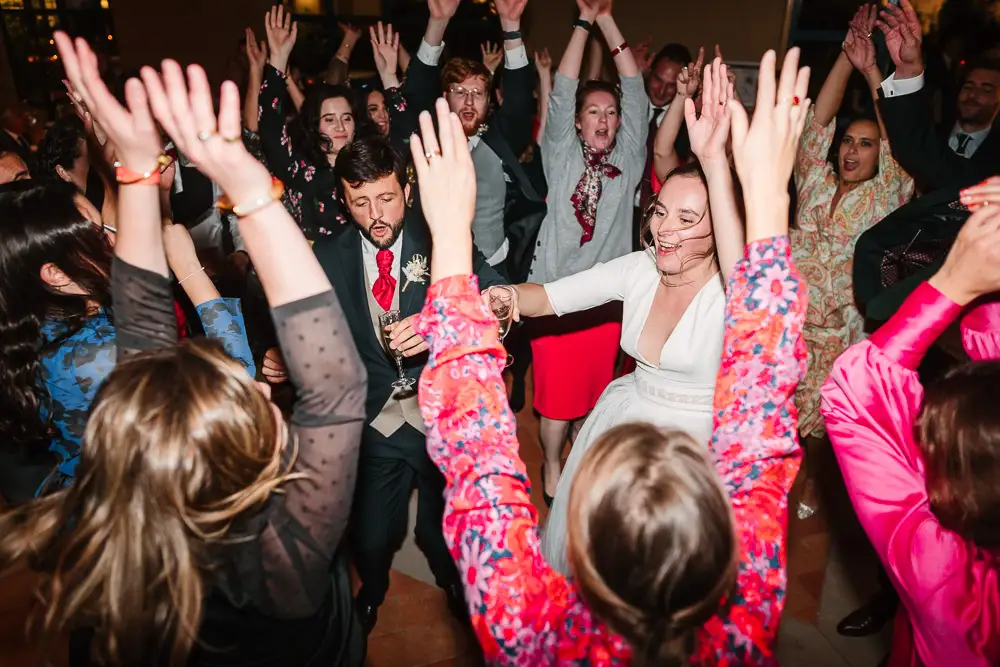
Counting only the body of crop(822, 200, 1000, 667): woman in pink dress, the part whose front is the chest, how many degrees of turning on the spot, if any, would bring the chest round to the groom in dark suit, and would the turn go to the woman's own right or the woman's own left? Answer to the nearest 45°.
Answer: approximately 90° to the woman's own left

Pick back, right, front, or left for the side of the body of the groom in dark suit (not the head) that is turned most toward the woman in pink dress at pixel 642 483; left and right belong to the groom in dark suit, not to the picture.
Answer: front

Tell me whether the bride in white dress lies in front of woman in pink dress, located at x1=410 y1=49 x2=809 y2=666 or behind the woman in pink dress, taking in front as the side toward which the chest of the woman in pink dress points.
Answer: in front

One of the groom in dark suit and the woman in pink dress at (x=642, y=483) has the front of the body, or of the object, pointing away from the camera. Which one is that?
the woman in pink dress

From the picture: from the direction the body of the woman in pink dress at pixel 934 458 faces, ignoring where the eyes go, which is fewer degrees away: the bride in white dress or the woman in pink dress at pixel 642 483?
the bride in white dress

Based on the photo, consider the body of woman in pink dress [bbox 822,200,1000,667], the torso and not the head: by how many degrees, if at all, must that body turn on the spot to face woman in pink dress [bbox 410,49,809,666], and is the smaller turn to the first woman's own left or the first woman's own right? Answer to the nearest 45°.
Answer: approximately 135° to the first woman's own left

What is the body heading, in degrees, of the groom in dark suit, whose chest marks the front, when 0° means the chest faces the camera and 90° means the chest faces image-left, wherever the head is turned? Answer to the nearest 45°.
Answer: approximately 0°

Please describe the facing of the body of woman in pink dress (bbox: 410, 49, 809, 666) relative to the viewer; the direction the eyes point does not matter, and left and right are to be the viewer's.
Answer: facing away from the viewer

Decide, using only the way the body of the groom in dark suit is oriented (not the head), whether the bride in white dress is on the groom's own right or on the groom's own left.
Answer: on the groom's own left

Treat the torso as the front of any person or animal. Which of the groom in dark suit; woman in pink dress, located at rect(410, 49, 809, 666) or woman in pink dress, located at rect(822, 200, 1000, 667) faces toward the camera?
the groom in dark suit

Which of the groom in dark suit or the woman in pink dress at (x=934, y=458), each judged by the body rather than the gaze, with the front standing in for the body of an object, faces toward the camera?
the groom in dark suit

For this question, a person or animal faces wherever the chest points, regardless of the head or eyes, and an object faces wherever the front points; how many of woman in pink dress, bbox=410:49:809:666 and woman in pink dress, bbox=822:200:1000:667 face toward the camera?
0

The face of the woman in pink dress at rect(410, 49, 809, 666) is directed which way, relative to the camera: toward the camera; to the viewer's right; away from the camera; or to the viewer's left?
away from the camera

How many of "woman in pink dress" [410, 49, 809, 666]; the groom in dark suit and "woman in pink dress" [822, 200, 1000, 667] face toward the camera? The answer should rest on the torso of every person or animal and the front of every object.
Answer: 1

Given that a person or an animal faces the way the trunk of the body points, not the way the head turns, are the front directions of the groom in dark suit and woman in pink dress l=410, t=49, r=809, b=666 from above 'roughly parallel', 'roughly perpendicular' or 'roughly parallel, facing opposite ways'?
roughly parallel, facing opposite ways

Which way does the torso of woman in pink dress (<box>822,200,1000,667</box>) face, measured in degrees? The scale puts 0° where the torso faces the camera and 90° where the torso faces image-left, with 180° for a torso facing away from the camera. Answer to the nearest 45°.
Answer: approximately 180°

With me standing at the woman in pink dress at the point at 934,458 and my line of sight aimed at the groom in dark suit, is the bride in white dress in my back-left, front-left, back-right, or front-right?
front-right
